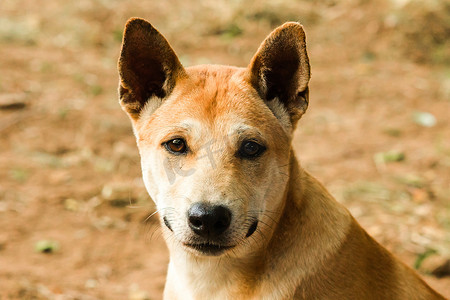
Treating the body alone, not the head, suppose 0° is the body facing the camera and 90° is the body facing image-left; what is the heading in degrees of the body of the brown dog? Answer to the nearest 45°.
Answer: approximately 45°
